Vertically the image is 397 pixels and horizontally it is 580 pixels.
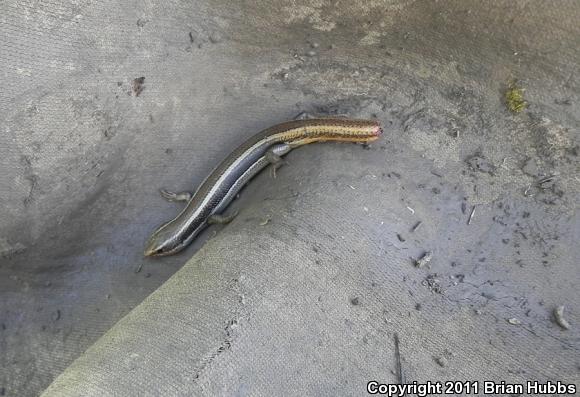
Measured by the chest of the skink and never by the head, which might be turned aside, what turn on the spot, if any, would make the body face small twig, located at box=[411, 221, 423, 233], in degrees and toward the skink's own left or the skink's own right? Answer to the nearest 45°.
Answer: approximately 90° to the skink's own left

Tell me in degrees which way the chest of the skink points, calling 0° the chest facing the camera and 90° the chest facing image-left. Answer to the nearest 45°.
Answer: approximately 45°
